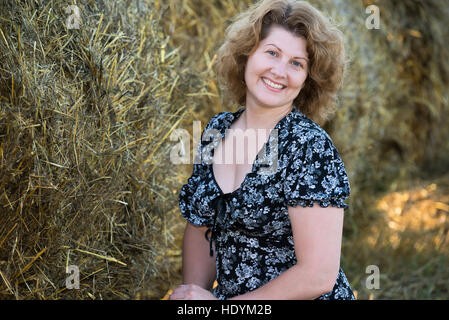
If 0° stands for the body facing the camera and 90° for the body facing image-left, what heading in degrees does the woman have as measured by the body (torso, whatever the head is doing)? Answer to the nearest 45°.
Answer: approximately 45°

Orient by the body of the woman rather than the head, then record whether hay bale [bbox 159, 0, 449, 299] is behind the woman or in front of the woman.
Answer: behind
